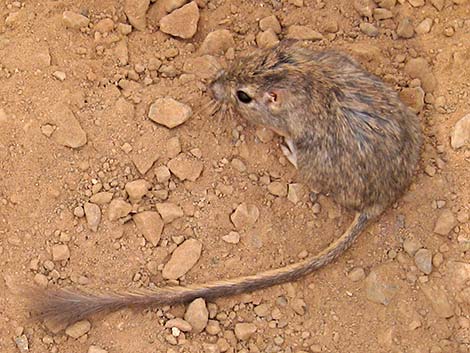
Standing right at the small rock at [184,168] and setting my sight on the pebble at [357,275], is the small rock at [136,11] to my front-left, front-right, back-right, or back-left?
back-left

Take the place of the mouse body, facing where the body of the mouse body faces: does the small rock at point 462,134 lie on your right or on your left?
on your right

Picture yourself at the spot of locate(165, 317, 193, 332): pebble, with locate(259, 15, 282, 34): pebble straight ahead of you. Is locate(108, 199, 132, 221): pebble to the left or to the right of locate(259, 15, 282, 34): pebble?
left

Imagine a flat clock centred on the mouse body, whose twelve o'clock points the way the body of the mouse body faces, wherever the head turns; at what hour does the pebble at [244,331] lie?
The pebble is roughly at 9 o'clock from the mouse body.

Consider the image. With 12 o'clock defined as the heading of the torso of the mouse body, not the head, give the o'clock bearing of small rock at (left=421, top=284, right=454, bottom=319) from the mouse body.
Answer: The small rock is roughly at 6 o'clock from the mouse body.

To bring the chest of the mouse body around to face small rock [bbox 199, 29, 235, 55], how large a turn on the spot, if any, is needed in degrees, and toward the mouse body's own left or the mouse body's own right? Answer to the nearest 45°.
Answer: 0° — it already faces it

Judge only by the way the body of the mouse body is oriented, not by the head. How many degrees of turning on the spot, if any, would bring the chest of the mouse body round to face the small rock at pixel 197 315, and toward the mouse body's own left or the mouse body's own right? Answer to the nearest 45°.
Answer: approximately 90° to the mouse body's own left

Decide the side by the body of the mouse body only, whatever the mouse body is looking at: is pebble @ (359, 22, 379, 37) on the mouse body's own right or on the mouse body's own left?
on the mouse body's own right

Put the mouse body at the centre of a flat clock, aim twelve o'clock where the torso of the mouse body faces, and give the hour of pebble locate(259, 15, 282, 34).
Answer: The pebble is roughly at 1 o'clock from the mouse body.

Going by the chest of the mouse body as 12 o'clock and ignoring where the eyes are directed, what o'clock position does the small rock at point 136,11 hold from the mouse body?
The small rock is roughly at 12 o'clock from the mouse body.

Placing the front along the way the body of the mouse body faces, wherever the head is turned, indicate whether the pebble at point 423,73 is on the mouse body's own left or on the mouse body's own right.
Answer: on the mouse body's own right

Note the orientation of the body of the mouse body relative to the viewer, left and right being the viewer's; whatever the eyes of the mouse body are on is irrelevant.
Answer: facing away from the viewer and to the left of the viewer

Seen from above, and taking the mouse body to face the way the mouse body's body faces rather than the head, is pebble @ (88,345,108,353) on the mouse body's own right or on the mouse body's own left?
on the mouse body's own left

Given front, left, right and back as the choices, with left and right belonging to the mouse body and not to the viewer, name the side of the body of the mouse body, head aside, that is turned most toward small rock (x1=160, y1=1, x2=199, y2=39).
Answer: front
